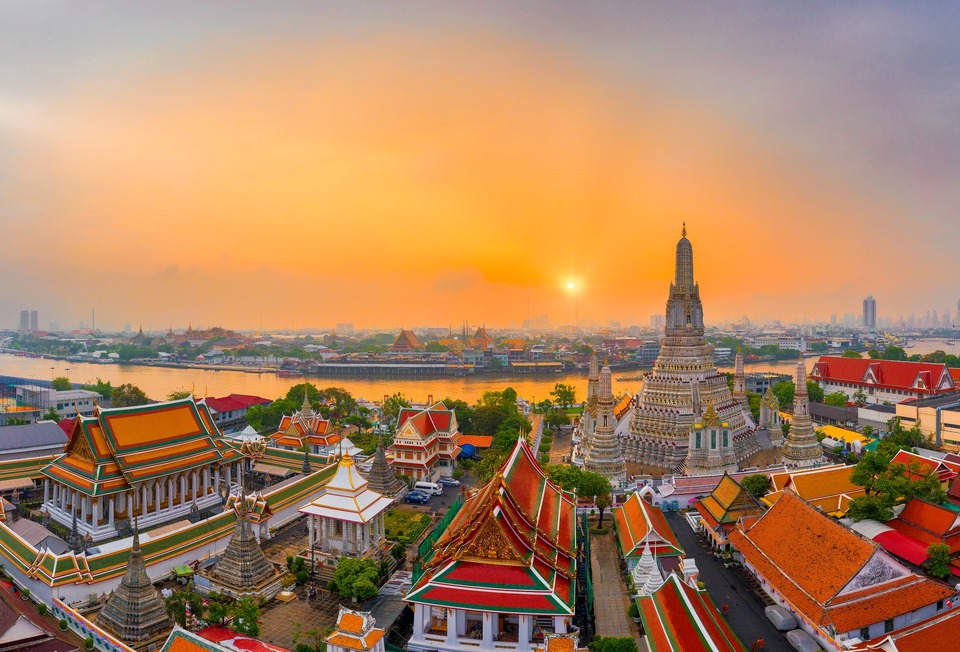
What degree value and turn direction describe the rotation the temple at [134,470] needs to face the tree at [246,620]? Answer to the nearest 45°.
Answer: approximately 45° to its left

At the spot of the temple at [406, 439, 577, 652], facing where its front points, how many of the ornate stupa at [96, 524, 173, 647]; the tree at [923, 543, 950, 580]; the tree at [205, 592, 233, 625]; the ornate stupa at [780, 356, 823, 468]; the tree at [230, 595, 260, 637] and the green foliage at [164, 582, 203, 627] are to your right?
4

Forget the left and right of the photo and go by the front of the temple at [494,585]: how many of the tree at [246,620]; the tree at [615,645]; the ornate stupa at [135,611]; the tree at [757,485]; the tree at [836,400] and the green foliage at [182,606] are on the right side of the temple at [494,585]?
3

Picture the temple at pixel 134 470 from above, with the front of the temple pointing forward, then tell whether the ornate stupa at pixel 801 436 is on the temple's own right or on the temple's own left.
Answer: on the temple's own left

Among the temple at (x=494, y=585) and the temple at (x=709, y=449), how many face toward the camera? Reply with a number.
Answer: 2

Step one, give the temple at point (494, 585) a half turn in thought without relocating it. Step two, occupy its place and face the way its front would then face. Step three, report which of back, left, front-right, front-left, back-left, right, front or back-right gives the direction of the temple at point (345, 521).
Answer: front-left

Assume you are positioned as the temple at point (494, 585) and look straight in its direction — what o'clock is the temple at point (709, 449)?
the temple at point (709, 449) is roughly at 7 o'clock from the temple at point (494, 585).

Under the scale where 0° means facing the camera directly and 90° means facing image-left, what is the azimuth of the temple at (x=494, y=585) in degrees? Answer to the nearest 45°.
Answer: approximately 0°

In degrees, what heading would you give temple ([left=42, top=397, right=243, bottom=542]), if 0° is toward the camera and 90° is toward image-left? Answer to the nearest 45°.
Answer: approximately 45°

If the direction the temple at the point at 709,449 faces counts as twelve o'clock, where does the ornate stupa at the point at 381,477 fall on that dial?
The ornate stupa is roughly at 2 o'clock from the temple.

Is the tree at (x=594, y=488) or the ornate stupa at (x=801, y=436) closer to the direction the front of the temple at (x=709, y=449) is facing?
the tree

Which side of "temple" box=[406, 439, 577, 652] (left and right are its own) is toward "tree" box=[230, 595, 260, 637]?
right

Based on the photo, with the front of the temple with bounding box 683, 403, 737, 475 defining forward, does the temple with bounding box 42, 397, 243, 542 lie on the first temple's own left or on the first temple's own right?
on the first temple's own right
